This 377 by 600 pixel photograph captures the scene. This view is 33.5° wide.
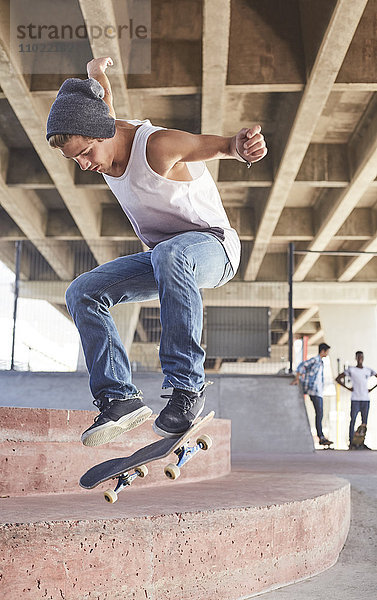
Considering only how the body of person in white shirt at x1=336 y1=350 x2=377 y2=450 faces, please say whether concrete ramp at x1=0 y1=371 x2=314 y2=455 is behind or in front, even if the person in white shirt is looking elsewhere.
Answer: in front

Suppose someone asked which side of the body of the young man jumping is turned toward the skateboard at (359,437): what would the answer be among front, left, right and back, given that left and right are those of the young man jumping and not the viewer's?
back

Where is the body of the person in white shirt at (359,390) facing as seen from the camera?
toward the camera

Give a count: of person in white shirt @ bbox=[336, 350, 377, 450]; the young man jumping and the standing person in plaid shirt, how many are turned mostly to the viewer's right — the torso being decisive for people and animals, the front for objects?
1

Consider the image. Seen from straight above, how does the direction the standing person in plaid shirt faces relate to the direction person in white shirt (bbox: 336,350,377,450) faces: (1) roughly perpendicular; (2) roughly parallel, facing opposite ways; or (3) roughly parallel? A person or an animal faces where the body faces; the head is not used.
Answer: roughly perpendicular

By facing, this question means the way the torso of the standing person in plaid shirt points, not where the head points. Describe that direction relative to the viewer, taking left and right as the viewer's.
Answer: facing to the right of the viewer

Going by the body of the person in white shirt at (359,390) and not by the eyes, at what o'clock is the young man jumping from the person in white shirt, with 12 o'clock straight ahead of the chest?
The young man jumping is roughly at 12 o'clock from the person in white shirt.

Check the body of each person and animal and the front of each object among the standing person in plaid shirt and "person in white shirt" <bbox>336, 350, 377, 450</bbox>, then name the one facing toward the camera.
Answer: the person in white shirt

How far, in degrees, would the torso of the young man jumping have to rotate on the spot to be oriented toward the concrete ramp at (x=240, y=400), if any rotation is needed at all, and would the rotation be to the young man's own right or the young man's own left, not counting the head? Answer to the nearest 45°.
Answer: approximately 135° to the young man's own right

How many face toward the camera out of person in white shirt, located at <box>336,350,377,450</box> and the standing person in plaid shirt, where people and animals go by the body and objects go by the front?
1
